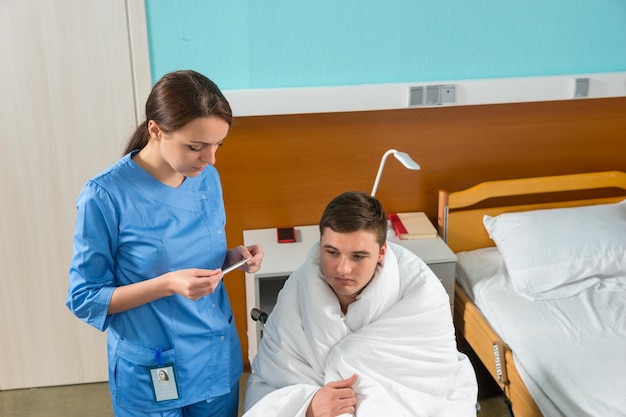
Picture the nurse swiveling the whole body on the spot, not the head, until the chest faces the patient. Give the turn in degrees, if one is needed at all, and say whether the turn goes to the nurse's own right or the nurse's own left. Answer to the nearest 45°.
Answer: approximately 45° to the nurse's own left

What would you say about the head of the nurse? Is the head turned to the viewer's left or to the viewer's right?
to the viewer's right

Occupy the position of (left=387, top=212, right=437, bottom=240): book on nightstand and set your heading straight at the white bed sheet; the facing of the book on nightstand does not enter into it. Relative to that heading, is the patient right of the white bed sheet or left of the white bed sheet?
right

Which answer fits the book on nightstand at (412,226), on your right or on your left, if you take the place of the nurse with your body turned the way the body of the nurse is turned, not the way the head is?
on your left

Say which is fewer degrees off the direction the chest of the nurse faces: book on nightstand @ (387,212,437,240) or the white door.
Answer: the book on nightstand

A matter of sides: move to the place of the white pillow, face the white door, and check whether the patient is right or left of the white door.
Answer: left

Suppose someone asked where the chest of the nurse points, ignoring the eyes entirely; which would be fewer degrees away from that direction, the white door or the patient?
the patient

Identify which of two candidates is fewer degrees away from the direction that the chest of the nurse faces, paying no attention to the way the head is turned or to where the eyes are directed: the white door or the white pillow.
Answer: the white pillow

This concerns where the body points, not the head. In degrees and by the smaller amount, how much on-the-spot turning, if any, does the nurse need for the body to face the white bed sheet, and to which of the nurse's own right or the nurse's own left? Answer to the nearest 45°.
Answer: approximately 45° to the nurse's own left

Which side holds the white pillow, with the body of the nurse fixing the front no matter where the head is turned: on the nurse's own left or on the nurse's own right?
on the nurse's own left

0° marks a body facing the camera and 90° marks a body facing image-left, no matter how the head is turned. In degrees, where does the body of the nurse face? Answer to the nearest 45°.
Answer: approximately 315°
